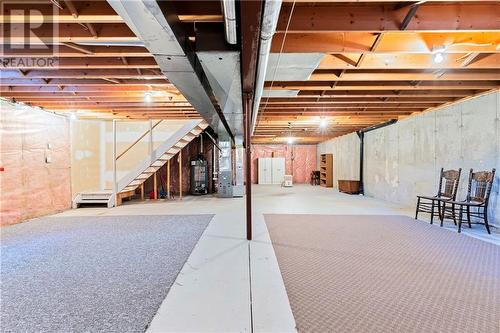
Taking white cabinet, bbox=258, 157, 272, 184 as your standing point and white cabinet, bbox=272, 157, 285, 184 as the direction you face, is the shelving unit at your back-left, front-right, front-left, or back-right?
front-right

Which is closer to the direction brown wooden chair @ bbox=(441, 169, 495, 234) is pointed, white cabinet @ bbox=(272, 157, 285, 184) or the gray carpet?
the gray carpet

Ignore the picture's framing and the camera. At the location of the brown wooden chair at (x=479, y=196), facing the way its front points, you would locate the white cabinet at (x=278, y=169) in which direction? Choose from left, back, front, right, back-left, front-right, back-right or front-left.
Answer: right

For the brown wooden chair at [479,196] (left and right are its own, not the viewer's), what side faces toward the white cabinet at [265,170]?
right

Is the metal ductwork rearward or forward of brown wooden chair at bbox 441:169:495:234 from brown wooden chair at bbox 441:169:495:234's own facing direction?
forward

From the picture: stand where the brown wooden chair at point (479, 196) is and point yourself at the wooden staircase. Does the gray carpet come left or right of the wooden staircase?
left

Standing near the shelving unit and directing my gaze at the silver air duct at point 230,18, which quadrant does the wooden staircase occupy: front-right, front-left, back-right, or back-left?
front-right

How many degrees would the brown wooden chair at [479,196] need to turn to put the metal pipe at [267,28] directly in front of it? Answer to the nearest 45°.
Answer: approximately 45° to its left

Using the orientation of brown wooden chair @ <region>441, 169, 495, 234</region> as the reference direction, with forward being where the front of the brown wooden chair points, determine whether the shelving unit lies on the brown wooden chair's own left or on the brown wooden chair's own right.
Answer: on the brown wooden chair's own right

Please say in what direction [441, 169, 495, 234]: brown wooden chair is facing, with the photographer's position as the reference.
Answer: facing the viewer and to the left of the viewer

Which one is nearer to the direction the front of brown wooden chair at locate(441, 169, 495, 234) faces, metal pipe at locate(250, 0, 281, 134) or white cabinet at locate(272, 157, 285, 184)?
the metal pipe

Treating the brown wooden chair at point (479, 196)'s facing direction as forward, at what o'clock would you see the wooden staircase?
The wooden staircase is roughly at 1 o'clock from the brown wooden chair.

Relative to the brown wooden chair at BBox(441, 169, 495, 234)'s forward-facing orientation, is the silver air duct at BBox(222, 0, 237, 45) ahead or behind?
ahead
